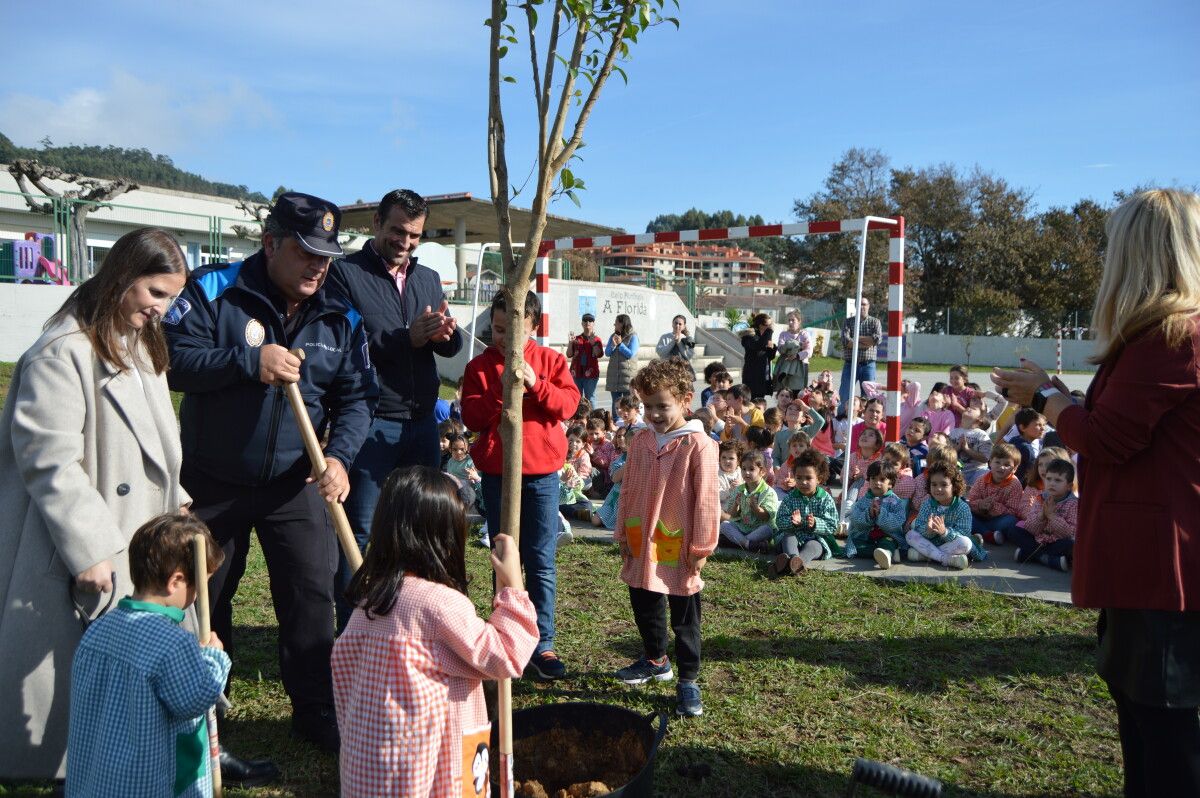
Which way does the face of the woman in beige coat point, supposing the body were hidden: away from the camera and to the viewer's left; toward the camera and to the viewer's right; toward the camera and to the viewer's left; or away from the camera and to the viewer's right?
toward the camera and to the viewer's right

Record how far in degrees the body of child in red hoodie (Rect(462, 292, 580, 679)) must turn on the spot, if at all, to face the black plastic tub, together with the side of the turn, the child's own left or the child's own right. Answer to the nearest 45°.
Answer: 0° — they already face it

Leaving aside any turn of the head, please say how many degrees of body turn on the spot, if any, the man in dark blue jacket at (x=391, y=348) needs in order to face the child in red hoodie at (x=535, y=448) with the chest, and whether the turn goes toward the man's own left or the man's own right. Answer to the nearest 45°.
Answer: approximately 45° to the man's own left

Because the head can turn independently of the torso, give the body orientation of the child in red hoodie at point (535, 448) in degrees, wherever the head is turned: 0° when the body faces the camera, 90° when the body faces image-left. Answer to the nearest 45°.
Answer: approximately 0°

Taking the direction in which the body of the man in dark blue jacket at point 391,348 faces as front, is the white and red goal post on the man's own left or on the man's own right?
on the man's own left

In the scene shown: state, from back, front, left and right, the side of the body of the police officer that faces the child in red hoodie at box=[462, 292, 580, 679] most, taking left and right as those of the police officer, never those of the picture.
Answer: left

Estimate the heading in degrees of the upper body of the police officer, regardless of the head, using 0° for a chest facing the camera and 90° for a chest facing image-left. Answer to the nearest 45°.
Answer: approximately 315°

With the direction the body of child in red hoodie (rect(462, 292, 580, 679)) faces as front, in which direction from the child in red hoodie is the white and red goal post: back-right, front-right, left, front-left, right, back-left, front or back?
back-left
